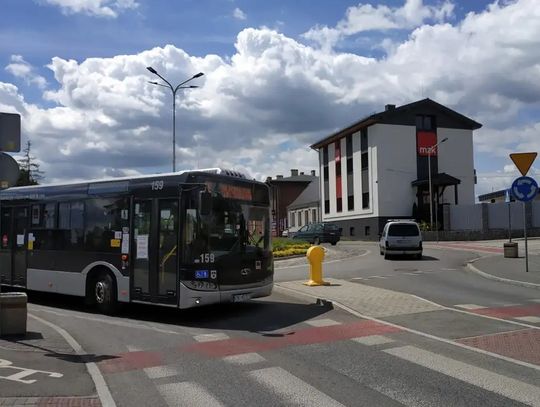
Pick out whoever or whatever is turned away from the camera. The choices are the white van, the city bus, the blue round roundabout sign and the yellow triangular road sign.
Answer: the white van

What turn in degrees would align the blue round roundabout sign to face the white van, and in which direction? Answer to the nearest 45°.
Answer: approximately 135° to its right

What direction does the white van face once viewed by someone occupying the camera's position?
facing away from the viewer

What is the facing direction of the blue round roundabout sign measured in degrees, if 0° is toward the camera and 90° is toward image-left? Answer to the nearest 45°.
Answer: approximately 0°

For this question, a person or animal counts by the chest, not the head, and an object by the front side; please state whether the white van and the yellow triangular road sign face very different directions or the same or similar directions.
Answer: very different directions

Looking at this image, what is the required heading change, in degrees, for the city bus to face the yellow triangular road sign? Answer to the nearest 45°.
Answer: approximately 45° to its left

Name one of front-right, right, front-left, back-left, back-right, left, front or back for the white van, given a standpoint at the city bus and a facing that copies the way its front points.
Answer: left

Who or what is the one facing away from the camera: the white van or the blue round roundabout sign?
the white van

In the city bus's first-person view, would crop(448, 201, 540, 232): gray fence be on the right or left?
on its left

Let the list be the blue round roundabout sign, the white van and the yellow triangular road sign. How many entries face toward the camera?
2

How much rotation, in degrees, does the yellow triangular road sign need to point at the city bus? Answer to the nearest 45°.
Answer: approximately 45° to its right

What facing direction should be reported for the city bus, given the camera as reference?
facing the viewer and to the right of the viewer

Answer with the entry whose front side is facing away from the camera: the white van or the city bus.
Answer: the white van
